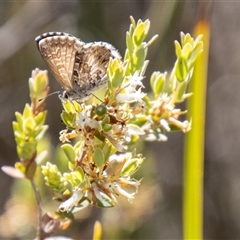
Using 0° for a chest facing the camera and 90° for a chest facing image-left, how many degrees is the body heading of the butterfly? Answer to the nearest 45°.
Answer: approximately 90°
